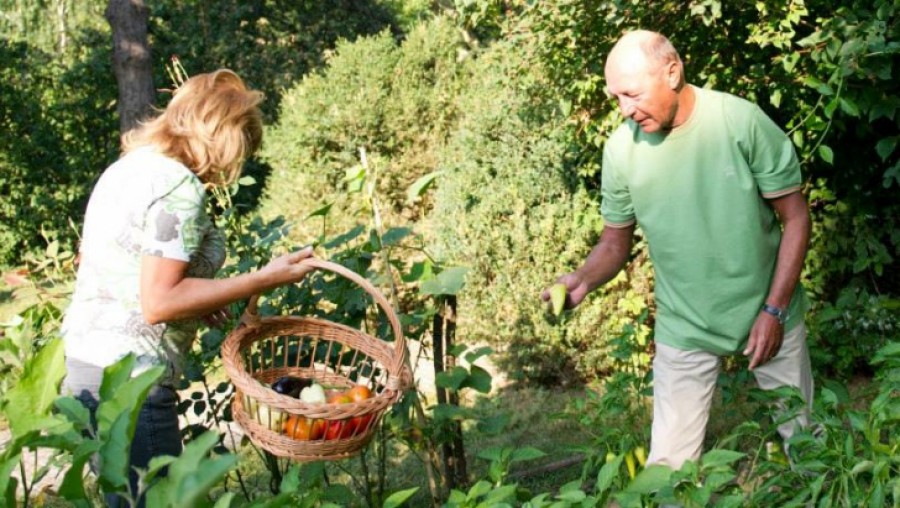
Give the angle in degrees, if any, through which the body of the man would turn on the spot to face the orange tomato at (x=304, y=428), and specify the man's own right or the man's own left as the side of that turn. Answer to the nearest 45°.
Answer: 0° — they already face it

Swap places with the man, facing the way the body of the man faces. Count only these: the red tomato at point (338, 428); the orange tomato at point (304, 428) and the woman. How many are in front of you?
3

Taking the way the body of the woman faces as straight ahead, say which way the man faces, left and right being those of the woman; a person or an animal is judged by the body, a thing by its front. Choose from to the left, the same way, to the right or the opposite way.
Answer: the opposite way

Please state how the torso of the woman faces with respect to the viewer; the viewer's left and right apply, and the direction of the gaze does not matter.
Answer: facing to the right of the viewer

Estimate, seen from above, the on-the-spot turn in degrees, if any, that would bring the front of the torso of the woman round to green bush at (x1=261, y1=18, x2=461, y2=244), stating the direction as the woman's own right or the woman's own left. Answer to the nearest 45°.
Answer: approximately 90° to the woman's own left

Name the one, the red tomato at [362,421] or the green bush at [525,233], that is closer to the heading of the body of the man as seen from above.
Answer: the red tomato

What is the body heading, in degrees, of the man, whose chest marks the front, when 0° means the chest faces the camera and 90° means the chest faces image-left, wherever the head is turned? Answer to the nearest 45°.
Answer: approximately 45°

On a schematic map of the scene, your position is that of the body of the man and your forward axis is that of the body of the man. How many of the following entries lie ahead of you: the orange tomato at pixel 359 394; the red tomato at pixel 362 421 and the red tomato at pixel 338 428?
3

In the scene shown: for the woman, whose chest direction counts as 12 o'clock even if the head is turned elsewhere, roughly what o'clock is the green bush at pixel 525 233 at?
The green bush is roughly at 10 o'clock from the woman.

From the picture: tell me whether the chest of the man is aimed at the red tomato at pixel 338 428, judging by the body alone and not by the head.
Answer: yes
